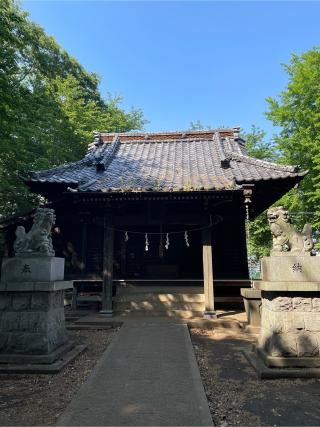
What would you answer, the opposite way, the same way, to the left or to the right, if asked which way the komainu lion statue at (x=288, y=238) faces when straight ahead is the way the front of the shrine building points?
to the right

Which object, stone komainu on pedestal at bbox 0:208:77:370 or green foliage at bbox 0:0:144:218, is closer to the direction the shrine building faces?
the stone komainu on pedestal

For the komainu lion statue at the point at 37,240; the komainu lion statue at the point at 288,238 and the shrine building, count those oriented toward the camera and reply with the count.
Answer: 1

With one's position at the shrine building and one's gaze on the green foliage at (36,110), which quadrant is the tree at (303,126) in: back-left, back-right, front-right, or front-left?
back-right

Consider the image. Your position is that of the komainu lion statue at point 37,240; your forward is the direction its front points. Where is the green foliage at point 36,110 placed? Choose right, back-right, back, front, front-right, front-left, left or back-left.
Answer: left

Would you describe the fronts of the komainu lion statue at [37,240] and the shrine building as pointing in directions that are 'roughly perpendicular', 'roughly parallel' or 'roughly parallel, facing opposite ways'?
roughly perpendicular

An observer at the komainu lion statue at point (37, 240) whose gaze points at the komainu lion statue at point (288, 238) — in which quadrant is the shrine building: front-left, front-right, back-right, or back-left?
front-left

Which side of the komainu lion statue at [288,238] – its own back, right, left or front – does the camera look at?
left

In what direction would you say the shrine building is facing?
toward the camera

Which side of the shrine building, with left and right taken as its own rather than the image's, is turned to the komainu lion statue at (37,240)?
front

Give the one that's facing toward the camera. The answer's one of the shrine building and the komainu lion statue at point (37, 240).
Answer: the shrine building

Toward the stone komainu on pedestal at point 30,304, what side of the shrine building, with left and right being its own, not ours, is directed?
front

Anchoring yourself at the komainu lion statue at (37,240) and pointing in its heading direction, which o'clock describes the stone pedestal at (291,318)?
The stone pedestal is roughly at 1 o'clock from the komainu lion statue.

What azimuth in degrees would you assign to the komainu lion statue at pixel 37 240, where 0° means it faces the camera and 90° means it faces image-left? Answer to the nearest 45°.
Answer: approximately 270°
